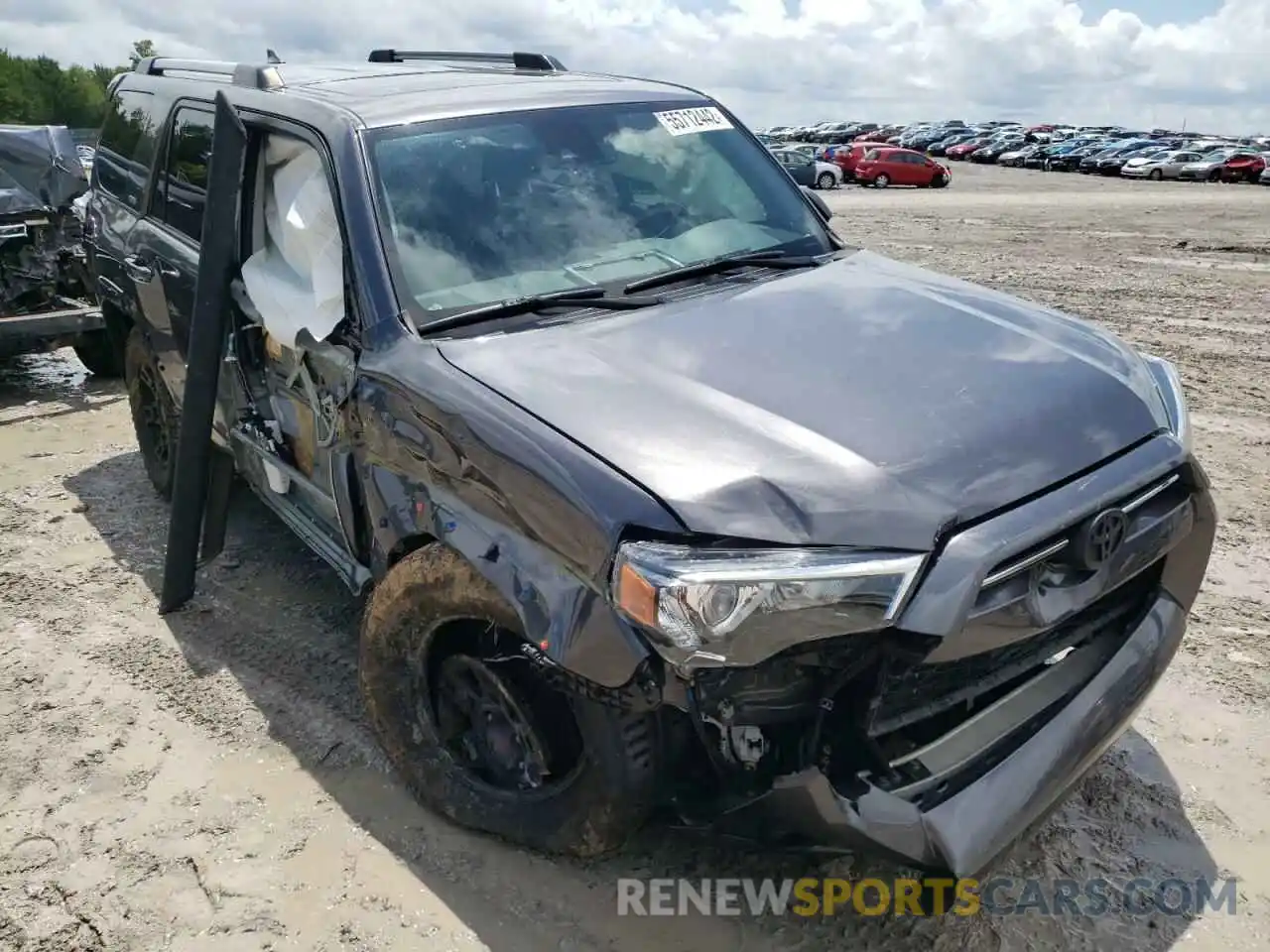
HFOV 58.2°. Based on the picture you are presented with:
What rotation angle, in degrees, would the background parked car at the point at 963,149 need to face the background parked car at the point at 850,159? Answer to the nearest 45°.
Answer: approximately 45° to its left

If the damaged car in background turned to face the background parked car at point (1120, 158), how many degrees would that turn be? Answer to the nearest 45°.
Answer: approximately 135° to its left

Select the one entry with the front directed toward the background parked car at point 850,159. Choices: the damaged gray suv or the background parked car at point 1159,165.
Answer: the background parked car at point 1159,165

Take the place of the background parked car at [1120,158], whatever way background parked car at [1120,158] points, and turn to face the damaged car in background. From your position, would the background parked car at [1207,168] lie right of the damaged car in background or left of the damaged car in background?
left

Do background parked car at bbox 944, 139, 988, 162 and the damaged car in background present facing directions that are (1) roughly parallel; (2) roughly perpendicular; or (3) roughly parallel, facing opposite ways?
roughly perpendicular

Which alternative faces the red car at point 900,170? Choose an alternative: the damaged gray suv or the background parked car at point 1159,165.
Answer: the background parked car

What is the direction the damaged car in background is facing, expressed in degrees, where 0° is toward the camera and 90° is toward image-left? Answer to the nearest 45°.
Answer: approximately 0°

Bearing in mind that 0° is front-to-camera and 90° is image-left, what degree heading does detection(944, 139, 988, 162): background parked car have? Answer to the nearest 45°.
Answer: approximately 45°

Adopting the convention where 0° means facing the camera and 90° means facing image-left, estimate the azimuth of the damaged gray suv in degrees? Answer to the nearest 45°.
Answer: approximately 315°
